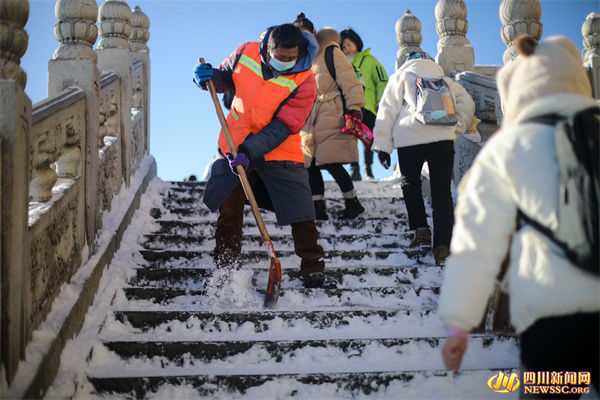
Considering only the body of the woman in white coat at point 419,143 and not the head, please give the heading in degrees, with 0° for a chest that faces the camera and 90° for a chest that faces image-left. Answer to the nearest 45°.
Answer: approximately 180°

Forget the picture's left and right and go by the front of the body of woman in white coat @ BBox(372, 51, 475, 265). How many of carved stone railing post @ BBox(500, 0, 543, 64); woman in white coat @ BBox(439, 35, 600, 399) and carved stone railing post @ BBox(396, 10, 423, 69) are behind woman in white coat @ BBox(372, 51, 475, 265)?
1

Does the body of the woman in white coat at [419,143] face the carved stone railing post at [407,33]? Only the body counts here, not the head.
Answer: yes

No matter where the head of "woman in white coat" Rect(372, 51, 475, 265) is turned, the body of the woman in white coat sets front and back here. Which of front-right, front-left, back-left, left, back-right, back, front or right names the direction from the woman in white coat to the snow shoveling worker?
back-left

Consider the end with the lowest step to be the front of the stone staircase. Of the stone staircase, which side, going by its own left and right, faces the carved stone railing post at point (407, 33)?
back

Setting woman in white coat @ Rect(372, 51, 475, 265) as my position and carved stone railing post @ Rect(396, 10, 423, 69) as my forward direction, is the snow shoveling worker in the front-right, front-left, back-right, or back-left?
back-left

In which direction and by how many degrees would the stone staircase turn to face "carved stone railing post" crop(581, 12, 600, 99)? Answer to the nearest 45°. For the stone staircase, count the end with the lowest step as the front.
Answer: approximately 135° to its left

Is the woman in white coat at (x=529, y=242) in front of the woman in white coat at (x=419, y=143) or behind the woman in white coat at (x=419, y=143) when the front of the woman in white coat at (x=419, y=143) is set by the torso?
behind
